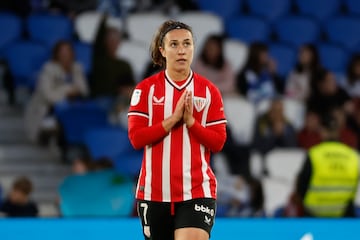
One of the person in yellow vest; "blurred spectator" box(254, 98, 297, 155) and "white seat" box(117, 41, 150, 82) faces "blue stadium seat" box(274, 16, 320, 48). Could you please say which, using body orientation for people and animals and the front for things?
the person in yellow vest

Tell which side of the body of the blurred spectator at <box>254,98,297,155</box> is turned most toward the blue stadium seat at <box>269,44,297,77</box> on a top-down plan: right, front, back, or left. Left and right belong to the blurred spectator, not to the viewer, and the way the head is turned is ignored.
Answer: back

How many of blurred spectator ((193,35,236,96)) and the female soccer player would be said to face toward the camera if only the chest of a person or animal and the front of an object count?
2

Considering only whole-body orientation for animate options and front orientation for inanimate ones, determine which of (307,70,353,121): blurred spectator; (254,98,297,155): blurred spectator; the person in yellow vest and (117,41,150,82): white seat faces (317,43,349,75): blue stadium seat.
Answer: the person in yellow vest

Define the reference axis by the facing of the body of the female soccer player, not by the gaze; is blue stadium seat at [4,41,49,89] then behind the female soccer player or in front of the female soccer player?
behind

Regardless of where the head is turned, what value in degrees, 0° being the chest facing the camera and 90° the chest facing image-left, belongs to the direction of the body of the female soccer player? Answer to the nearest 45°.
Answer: approximately 0°

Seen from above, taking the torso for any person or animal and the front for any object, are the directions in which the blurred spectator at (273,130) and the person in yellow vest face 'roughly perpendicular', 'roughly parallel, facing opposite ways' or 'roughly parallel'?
roughly parallel, facing opposite ways

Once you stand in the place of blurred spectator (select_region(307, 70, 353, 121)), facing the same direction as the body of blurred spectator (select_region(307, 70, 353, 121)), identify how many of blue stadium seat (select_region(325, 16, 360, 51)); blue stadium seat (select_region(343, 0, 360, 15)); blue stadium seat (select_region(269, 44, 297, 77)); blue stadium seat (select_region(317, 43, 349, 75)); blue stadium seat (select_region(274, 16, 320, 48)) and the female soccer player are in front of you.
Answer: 1

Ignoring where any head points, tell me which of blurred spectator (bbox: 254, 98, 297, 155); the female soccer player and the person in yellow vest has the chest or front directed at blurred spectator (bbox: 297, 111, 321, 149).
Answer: the person in yellow vest

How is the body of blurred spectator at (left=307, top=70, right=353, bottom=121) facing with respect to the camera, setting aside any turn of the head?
toward the camera

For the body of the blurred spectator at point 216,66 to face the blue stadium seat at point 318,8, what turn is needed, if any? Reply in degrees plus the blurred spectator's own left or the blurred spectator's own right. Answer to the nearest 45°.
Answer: approximately 135° to the blurred spectator's own left

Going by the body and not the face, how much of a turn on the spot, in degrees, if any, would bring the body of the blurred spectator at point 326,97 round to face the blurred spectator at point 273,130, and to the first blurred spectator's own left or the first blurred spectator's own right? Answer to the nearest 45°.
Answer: approximately 45° to the first blurred spectator's own right

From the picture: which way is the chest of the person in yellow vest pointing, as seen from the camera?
away from the camera
